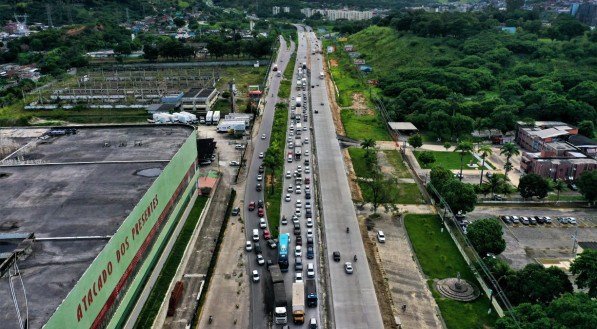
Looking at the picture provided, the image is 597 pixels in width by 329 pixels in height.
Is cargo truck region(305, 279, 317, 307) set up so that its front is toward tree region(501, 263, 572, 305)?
no

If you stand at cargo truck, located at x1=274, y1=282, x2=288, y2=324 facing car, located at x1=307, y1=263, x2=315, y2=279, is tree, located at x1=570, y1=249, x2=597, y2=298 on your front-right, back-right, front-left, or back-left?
front-right

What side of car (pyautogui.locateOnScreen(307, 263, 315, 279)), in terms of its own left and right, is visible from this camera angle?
front

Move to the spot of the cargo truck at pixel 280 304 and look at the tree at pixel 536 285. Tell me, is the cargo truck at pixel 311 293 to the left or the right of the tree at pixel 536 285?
left

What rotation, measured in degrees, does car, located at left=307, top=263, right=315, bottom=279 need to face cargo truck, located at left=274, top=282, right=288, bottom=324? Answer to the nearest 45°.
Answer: approximately 45° to its right

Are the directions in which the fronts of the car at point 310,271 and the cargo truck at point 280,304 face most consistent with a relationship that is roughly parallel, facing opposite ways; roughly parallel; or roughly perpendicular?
roughly parallel

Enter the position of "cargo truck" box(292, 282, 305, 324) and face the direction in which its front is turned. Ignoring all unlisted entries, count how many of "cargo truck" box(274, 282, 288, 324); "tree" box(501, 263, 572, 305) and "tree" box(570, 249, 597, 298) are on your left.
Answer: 2

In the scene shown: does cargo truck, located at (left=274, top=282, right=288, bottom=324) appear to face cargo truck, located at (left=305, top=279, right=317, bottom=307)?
no

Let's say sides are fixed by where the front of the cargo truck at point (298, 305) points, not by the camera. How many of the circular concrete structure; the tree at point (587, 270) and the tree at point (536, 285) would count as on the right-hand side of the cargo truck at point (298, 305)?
0

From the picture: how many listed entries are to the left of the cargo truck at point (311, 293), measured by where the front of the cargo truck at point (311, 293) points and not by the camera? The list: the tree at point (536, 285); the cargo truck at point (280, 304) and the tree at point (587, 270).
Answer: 2

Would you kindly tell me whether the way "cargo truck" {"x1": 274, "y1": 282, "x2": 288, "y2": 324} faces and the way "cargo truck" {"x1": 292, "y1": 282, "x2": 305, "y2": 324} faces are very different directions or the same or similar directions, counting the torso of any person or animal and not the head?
same or similar directions

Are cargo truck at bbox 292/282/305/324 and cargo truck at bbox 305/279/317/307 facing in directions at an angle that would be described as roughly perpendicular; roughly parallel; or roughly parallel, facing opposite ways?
roughly parallel

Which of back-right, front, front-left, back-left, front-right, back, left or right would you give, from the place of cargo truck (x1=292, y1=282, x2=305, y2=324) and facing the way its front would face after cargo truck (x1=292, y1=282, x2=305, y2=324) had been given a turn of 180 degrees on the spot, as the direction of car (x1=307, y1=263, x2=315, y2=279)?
front

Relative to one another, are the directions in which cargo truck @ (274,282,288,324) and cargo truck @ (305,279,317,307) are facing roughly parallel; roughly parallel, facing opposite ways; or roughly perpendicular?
roughly parallel

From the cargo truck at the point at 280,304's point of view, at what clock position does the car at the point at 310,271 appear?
The car is roughly at 7 o'clock from the cargo truck.

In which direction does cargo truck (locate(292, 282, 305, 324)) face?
toward the camera

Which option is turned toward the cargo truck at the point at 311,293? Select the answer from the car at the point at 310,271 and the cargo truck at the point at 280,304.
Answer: the car

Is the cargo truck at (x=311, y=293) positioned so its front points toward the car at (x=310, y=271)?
no
